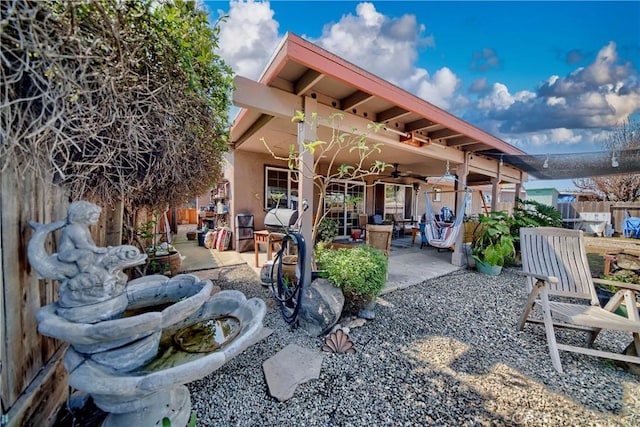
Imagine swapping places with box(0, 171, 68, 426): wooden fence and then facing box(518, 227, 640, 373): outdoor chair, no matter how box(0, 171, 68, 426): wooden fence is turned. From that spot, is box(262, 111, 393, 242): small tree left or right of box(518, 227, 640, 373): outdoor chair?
left

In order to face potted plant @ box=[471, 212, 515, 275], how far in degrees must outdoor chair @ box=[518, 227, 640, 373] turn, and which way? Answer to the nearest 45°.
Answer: approximately 180°

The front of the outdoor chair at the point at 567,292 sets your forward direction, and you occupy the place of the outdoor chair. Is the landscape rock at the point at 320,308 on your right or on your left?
on your right

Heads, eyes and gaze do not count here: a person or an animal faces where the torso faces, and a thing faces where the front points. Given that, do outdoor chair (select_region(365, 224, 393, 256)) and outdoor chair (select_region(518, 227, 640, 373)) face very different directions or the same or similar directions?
very different directions

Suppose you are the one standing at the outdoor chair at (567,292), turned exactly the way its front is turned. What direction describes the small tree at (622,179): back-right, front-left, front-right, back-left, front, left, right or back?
back-left
